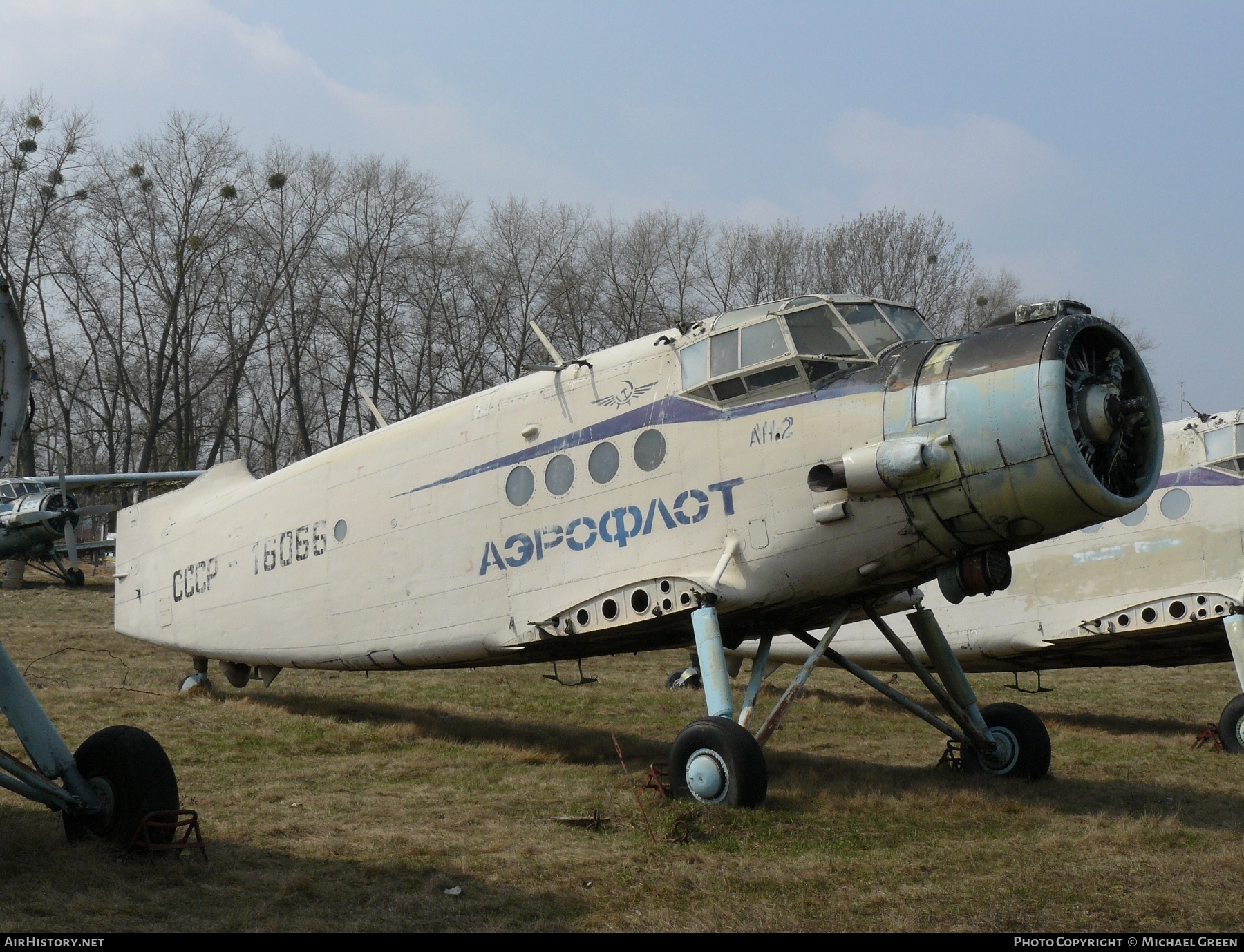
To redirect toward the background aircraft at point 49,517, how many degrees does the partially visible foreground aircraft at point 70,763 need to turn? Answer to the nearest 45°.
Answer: approximately 135° to its left

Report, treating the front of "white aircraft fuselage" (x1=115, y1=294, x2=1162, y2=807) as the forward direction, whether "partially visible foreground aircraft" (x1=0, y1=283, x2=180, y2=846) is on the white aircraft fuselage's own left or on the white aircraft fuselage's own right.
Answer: on the white aircraft fuselage's own right

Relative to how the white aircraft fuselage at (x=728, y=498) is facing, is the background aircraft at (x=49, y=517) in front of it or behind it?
behind

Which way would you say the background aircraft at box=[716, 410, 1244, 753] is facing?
to the viewer's right

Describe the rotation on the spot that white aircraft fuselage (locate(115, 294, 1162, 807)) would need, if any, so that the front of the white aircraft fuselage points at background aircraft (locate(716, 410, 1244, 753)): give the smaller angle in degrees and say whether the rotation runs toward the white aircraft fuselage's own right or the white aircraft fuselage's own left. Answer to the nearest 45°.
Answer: approximately 90° to the white aircraft fuselage's own left
